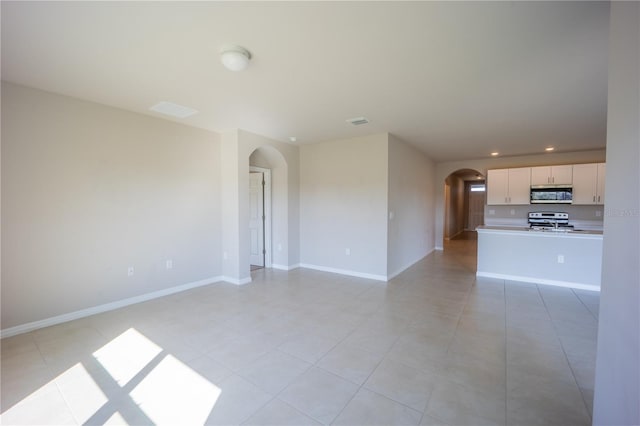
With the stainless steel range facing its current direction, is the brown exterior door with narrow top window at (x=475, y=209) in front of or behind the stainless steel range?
behind

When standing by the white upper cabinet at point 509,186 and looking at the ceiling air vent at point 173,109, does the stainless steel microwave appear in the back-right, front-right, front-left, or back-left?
back-left

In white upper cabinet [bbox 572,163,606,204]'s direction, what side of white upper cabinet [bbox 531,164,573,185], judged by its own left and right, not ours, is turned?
left
